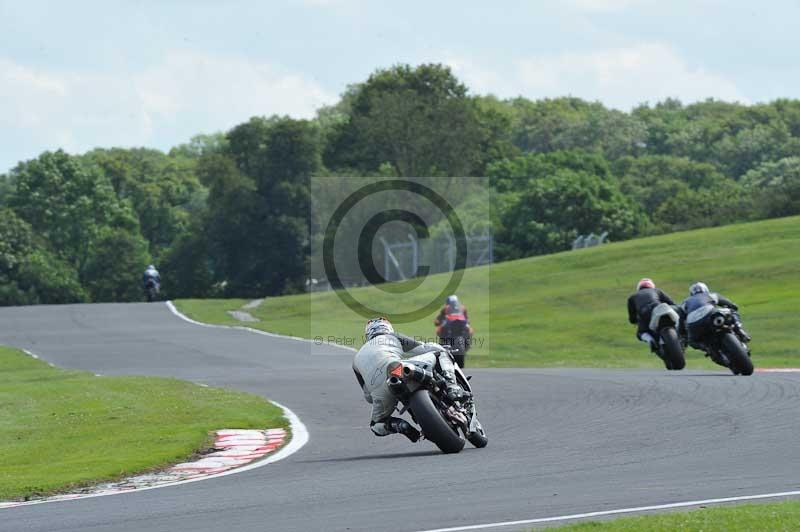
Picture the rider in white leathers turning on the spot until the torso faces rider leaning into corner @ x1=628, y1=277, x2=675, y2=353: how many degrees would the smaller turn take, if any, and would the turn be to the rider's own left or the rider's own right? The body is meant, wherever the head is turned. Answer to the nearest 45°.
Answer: approximately 45° to the rider's own right

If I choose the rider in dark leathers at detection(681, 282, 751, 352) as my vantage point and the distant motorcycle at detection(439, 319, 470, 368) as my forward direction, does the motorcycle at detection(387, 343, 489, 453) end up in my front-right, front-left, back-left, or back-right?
back-left

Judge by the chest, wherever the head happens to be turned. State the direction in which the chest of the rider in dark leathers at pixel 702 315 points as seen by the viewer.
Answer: away from the camera

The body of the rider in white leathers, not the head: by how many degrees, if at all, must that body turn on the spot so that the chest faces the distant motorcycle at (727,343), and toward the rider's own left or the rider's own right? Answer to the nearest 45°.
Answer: approximately 45° to the rider's own right

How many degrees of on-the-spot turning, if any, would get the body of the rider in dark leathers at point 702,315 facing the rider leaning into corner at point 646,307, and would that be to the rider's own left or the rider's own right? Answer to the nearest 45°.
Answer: approximately 45° to the rider's own left

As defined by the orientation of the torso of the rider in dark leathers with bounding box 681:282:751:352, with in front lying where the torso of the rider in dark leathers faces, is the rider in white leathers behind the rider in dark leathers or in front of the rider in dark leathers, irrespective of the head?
behind

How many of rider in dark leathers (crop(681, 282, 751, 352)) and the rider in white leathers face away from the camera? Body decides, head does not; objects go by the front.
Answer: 2

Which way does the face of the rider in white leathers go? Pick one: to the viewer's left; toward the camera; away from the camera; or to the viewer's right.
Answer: away from the camera

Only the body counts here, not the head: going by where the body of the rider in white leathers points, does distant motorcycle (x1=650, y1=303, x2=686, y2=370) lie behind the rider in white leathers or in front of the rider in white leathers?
in front

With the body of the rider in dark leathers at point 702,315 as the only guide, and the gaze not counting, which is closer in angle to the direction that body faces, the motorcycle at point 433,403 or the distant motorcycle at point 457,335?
the distant motorcycle

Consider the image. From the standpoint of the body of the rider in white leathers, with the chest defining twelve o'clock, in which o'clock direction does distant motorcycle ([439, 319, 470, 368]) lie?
The distant motorcycle is roughly at 12 o'clock from the rider in white leathers.

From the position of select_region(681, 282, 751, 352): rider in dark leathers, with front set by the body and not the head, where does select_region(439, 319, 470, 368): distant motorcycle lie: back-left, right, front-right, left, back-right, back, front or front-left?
front-left

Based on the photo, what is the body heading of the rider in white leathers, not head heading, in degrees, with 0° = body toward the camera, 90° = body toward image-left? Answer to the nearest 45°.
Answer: approximately 180°
